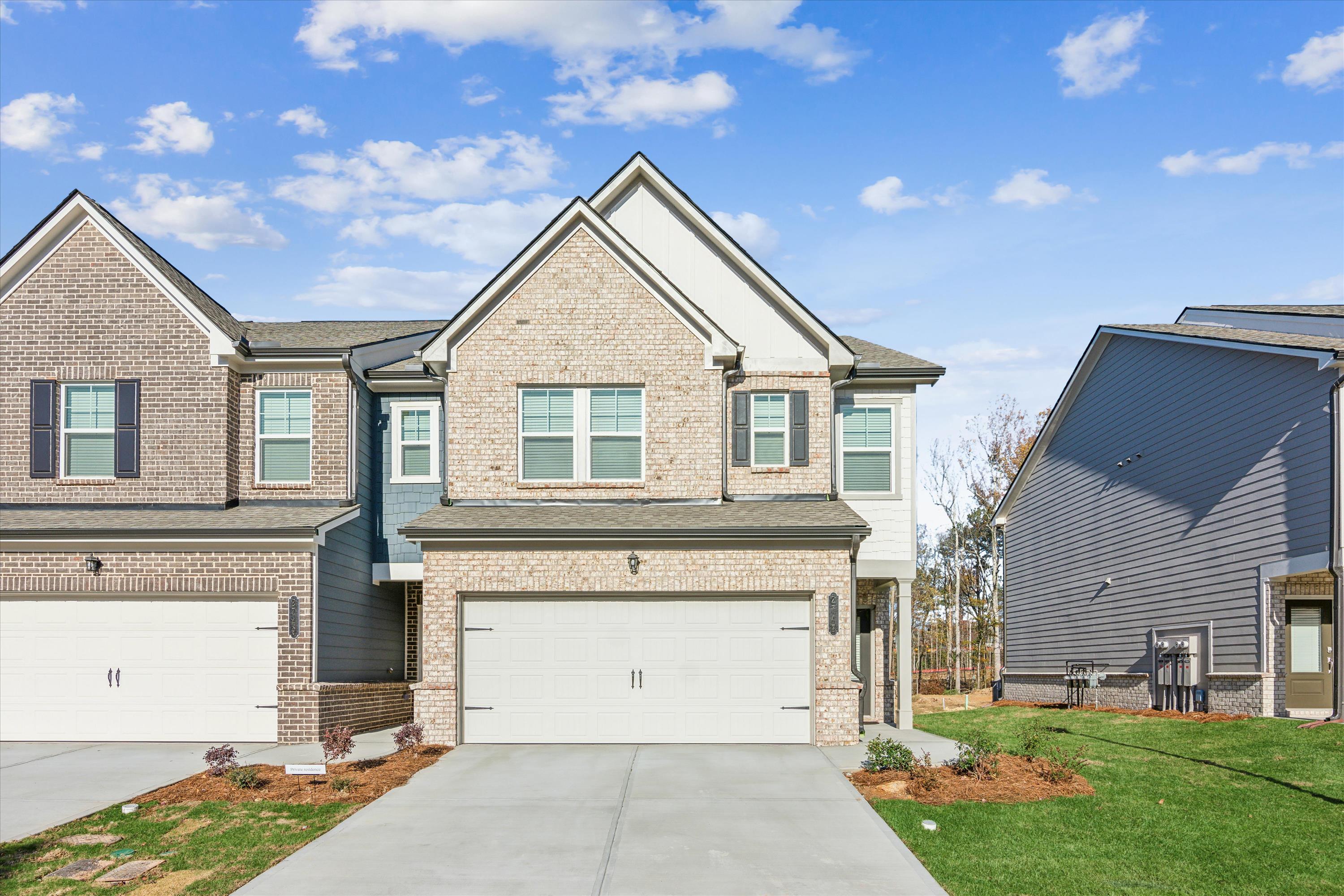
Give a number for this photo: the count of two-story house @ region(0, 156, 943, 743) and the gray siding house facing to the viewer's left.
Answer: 0

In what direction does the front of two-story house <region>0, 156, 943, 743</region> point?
toward the camera

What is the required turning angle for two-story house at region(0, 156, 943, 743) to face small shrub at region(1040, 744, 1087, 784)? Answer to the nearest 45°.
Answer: approximately 45° to its left

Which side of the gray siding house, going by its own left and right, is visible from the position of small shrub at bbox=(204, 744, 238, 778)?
right

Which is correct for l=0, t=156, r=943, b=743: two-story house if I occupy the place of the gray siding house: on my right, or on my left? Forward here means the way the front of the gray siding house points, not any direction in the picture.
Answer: on my right

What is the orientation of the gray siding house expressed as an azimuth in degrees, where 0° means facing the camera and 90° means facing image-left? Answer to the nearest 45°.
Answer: approximately 315°

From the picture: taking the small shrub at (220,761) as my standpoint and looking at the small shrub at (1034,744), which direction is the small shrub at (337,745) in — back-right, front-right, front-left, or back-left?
front-left

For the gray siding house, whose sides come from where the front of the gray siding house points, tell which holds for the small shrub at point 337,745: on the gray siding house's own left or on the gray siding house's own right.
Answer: on the gray siding house's own right

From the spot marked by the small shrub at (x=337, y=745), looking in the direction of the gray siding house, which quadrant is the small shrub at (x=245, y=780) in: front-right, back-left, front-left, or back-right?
back-right

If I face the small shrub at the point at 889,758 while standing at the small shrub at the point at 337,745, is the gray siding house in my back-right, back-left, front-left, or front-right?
front-left

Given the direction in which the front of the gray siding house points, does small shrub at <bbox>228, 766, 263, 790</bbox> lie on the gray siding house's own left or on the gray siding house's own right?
on the gray siding house's own right

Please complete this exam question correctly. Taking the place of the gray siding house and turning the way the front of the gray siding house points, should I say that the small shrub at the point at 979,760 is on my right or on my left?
on my right

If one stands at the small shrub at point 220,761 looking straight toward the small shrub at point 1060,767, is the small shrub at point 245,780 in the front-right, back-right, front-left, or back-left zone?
front-right
